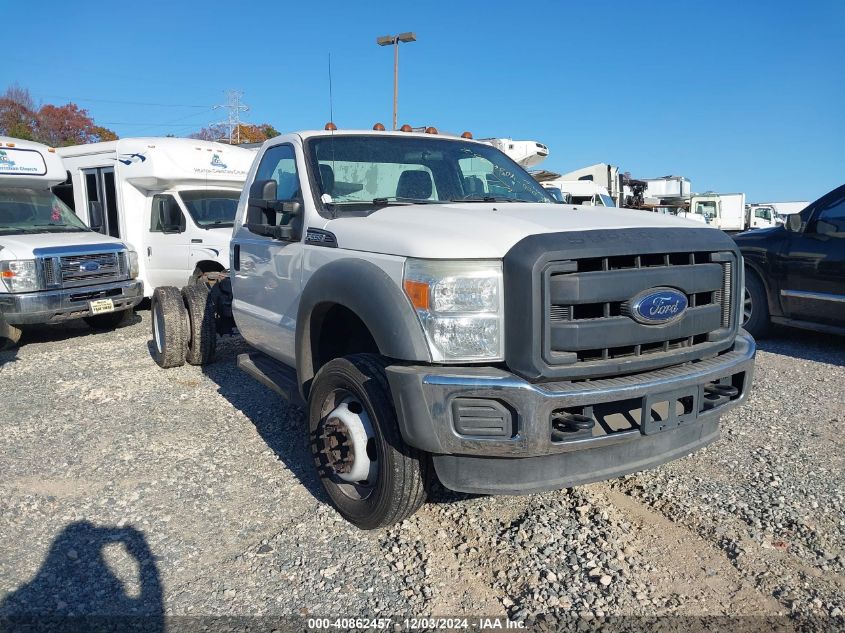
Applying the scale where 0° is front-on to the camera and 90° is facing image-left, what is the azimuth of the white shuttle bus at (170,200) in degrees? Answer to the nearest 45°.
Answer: approximately 315°

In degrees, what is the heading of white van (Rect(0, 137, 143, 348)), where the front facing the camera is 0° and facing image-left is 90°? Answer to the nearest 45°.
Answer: approximately 315°

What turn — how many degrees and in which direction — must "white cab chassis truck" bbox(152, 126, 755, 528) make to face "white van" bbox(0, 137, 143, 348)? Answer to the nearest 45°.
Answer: approximately 180°

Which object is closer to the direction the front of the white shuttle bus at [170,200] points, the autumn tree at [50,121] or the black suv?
the black suv

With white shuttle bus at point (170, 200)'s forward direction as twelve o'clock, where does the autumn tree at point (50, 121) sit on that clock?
The autumn tree is roughly at 7 o'clock from the white shuttle bus.

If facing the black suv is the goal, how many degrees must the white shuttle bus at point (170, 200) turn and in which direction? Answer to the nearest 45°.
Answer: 0° — it already faces it

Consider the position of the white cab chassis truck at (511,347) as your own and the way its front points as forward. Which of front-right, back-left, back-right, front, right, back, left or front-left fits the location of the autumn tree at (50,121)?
back

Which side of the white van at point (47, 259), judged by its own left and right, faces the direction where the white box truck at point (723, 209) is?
left

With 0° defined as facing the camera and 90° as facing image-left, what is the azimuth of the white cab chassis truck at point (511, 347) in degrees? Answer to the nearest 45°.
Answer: approximately 315°

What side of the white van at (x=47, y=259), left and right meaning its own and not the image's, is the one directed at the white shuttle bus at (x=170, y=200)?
left
